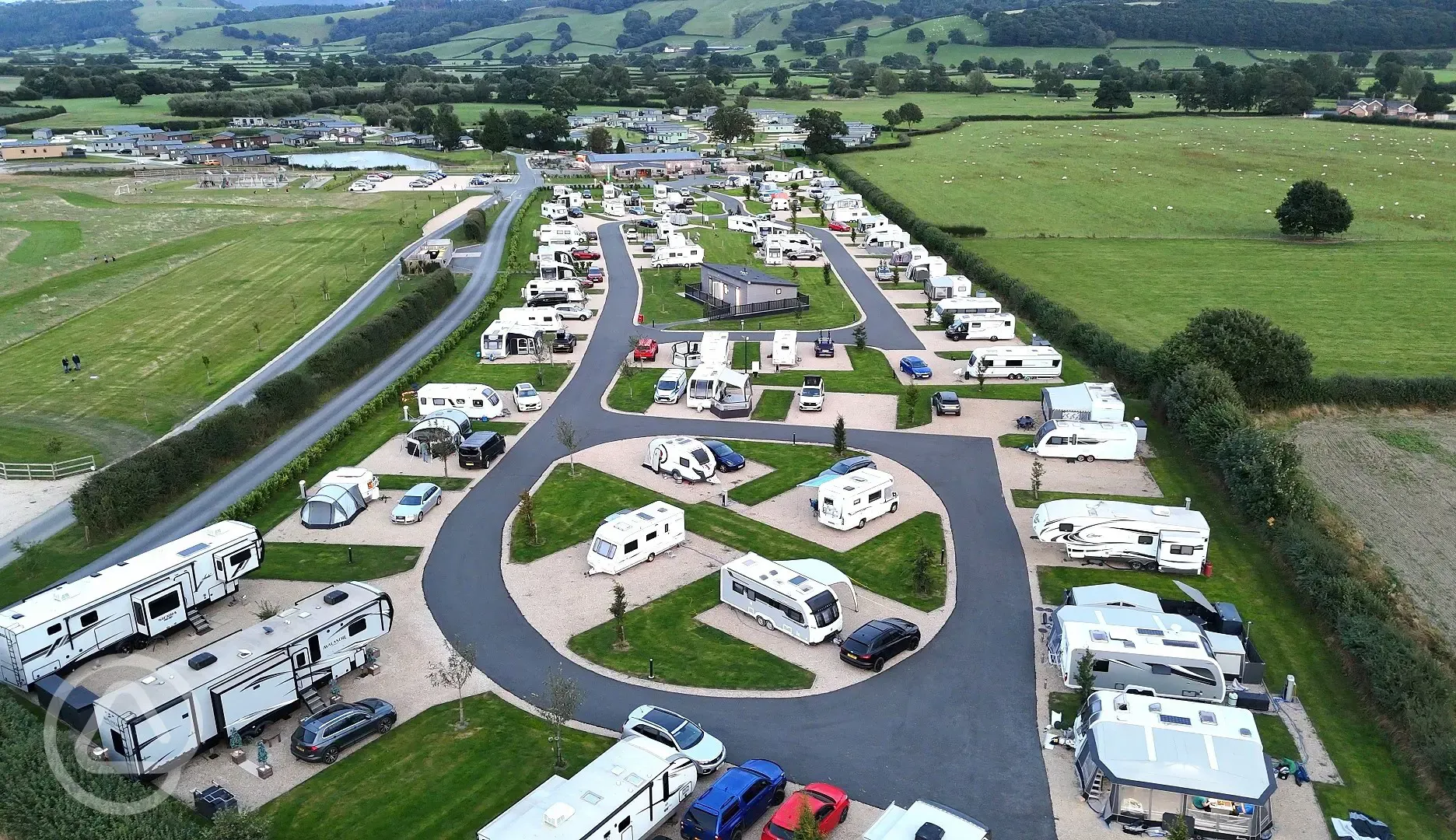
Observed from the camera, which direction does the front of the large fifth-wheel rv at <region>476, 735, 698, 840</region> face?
facing away from the viewer and to the right of the viewer

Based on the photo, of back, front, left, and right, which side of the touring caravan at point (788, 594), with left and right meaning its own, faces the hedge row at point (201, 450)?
back

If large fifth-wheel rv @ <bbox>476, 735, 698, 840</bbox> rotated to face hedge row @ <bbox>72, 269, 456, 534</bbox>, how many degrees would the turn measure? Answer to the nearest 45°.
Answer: approximately 90° to its left

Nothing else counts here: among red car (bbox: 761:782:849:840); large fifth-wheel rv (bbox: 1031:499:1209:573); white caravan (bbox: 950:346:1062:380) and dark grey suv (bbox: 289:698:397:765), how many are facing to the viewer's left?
2

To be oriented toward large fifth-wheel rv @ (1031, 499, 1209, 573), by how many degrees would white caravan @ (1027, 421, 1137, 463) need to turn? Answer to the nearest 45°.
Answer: approximately 90° to its left

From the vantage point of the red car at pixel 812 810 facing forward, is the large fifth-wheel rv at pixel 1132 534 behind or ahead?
ahead

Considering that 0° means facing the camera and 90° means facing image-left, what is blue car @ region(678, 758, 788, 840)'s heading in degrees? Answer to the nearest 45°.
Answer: approximately 225°

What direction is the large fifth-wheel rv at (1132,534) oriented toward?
to the viewer's left

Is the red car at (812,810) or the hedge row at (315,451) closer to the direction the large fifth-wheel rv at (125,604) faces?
the hedge row

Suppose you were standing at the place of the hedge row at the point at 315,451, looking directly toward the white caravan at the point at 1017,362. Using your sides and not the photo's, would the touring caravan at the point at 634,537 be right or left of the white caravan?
right
